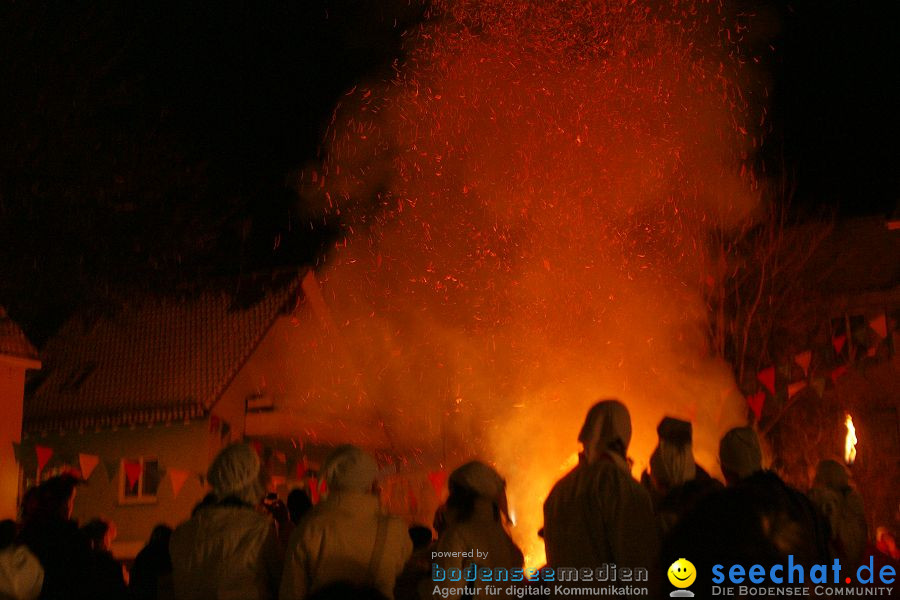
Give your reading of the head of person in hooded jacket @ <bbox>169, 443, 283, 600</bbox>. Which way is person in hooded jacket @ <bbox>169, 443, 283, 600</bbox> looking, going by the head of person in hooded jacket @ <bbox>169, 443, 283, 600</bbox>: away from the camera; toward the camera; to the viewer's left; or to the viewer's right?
away from the camera

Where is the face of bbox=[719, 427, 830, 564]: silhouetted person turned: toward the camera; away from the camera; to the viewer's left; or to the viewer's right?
away from the camera

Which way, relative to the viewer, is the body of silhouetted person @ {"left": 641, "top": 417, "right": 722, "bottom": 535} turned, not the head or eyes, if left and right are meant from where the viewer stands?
facing away from the viewer

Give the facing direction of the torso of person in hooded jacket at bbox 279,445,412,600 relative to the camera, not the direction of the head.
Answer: away from the camera

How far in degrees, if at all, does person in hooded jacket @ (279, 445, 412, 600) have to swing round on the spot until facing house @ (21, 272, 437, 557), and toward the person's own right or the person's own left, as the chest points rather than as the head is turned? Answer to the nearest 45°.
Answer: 0° — they already face it

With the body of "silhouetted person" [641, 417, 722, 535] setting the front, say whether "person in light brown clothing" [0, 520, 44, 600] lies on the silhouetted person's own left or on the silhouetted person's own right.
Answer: on the silhouetted person's own left

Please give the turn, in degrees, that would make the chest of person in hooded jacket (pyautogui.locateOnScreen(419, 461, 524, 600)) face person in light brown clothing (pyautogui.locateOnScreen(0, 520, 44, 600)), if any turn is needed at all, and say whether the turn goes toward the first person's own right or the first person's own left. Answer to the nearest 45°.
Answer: approximately 90° to the first person's own left

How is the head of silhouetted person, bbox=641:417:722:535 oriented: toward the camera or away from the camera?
away from the camera

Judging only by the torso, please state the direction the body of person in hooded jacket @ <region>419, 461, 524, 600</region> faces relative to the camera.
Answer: away from the camera
